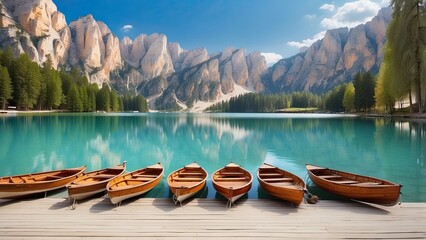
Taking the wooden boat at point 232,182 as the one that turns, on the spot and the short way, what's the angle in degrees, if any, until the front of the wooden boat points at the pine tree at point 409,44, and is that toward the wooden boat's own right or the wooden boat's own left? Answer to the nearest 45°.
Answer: approximately 135° to the wooden boat's own left

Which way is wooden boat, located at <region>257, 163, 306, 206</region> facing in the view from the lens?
facing the viewer and to the right of the viewer

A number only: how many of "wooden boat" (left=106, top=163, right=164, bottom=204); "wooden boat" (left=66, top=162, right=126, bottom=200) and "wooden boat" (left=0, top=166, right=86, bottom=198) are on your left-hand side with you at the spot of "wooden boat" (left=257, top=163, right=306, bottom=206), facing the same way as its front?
0

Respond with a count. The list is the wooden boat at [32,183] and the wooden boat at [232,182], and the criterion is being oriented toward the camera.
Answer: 1

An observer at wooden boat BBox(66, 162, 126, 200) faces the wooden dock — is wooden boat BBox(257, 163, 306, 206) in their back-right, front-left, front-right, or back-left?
front-left

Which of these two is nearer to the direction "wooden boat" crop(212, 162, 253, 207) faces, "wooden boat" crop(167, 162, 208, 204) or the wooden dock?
the wooden dock

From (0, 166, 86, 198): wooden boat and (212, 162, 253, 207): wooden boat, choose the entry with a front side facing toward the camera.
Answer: (212, 162, 253, 207): wooden boat

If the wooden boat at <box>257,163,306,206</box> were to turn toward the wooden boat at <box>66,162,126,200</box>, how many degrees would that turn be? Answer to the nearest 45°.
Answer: approximately 135° to its right

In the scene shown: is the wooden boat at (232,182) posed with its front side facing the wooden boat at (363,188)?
no

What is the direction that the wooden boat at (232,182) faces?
toward the camera

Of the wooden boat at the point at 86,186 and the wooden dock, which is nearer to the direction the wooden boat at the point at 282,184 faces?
the wooden dock

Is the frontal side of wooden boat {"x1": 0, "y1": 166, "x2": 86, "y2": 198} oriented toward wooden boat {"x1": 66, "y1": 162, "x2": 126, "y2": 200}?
no

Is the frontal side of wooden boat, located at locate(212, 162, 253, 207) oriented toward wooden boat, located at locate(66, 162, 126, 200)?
no
